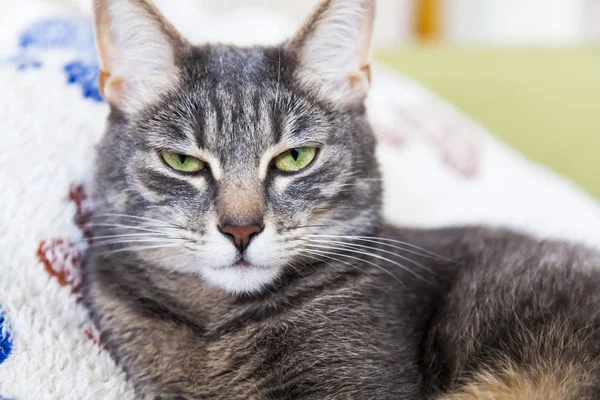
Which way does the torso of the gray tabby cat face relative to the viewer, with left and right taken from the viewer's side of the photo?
facing the viewer and to the left of the viewer
